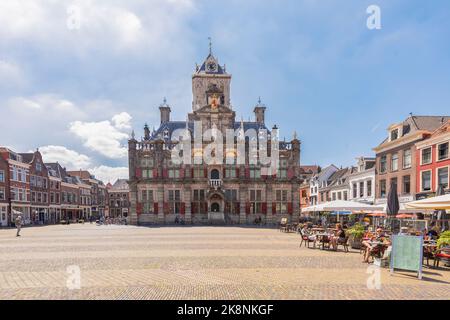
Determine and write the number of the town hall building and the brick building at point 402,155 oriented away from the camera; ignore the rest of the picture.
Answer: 0

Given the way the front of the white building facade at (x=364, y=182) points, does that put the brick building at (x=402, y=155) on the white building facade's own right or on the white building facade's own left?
on the white building facade's own left

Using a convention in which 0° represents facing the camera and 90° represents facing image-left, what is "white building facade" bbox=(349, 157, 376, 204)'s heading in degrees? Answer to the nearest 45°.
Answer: approximately 45°

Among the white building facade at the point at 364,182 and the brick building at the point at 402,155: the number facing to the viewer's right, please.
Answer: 0

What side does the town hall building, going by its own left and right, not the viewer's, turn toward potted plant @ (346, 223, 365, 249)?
front

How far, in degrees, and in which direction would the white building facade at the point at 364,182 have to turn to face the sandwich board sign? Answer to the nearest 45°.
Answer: approximately 45° to its left

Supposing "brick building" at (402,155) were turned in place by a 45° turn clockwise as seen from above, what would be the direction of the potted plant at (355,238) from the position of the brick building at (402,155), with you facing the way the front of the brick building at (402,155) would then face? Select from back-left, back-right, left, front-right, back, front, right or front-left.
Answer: left

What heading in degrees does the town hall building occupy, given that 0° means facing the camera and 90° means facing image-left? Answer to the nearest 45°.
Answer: approximately 0°

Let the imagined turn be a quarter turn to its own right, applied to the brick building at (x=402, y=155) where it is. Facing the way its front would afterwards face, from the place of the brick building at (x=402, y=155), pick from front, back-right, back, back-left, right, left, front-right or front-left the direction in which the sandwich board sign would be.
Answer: back-left

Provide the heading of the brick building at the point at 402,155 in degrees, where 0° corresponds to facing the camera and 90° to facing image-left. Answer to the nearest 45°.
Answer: approximately 45°

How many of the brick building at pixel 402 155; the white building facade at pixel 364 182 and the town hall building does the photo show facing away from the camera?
0

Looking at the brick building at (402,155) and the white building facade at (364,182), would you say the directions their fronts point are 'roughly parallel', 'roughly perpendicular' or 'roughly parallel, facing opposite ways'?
roughly parallel

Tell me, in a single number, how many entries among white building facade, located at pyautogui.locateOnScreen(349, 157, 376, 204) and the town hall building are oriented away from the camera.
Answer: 0
